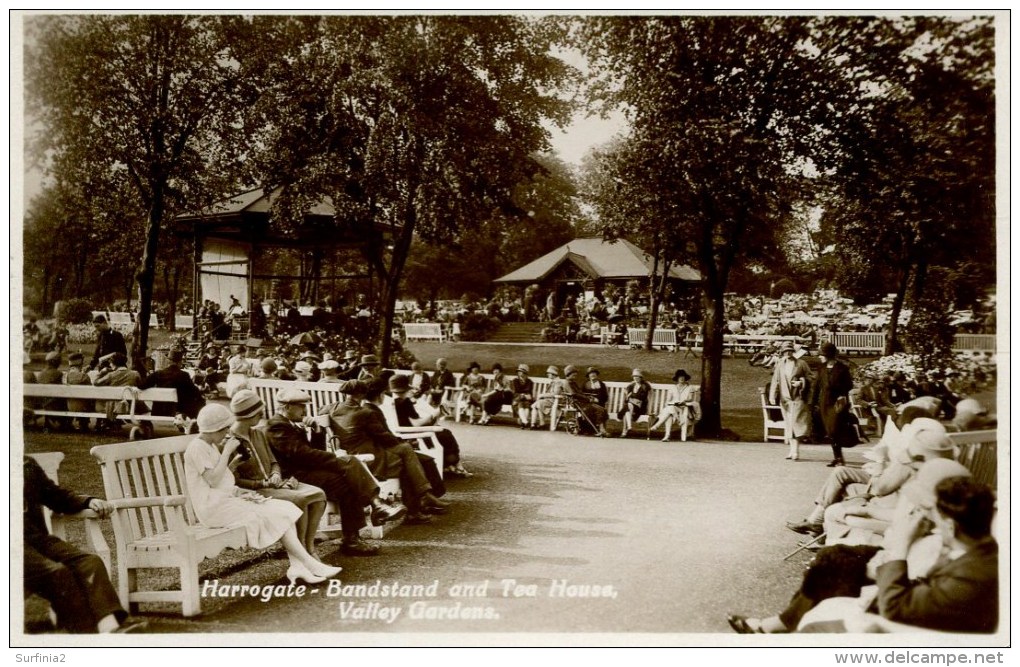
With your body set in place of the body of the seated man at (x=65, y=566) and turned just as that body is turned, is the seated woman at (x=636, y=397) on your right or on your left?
on your left

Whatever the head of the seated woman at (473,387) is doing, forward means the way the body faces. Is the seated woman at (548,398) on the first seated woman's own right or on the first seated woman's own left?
on the first seated woman's own left

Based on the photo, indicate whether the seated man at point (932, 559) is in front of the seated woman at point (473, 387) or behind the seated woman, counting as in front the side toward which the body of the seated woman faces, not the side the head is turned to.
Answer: in front

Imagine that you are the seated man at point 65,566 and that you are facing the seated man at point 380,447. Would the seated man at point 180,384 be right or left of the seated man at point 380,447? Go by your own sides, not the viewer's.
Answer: left

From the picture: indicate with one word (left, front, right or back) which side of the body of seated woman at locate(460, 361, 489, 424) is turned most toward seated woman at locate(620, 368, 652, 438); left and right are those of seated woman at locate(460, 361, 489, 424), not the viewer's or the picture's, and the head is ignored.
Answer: left

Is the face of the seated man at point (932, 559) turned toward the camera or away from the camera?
away from the camera

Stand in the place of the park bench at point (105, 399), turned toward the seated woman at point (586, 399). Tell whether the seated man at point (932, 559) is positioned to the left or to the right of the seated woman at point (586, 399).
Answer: right
